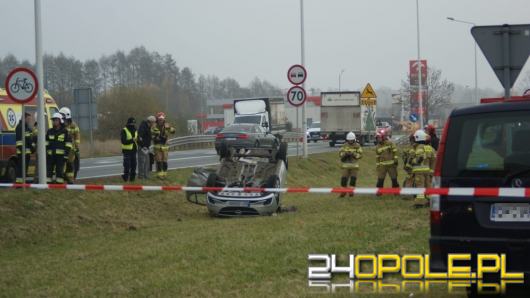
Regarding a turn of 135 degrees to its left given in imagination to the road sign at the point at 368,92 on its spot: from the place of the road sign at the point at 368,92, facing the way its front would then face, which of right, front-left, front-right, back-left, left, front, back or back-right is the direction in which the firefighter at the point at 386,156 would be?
back-right

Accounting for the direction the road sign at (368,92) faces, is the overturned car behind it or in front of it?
in front

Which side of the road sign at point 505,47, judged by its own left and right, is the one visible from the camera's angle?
back

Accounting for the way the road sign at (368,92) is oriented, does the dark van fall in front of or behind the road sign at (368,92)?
in front

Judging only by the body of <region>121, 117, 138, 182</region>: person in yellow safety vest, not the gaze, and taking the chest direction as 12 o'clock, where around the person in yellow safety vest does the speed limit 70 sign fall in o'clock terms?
The speed limit 70 sign is roughly at 9 o'clock from the person in yellow safety vest.

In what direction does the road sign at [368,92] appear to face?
toward the camera

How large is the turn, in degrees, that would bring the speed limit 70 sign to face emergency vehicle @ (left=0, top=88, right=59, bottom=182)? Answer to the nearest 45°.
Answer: approximately 45° to its right

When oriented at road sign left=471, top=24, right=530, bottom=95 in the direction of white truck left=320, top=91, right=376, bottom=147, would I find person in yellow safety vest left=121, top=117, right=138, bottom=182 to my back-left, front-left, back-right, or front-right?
front-left

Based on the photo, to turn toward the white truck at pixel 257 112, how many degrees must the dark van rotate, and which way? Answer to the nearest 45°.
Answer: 0° — it already faces it
